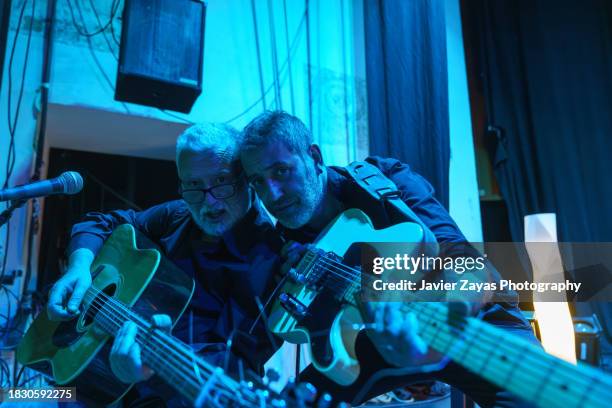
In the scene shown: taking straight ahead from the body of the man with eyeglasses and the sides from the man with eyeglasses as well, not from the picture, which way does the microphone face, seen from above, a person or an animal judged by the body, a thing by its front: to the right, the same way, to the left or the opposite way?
to the left

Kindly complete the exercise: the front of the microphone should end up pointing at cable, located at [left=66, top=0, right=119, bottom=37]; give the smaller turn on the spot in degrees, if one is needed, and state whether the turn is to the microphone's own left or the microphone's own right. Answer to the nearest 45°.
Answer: approximately 90° to the microphone's own left

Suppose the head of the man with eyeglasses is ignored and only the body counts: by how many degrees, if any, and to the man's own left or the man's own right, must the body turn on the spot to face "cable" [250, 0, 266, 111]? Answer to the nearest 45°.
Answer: approximately 180°

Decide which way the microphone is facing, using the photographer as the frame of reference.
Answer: facing to the right of the viewer

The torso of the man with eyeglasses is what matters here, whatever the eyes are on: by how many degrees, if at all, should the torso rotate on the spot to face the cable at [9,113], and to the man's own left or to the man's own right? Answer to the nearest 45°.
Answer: approximately 135° to the man's own right

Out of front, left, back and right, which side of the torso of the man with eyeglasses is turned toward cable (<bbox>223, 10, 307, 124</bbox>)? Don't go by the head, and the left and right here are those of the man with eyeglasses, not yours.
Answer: back

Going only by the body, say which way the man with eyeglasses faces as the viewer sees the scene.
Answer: toward the camera

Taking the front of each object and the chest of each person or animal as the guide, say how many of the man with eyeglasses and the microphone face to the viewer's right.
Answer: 1
